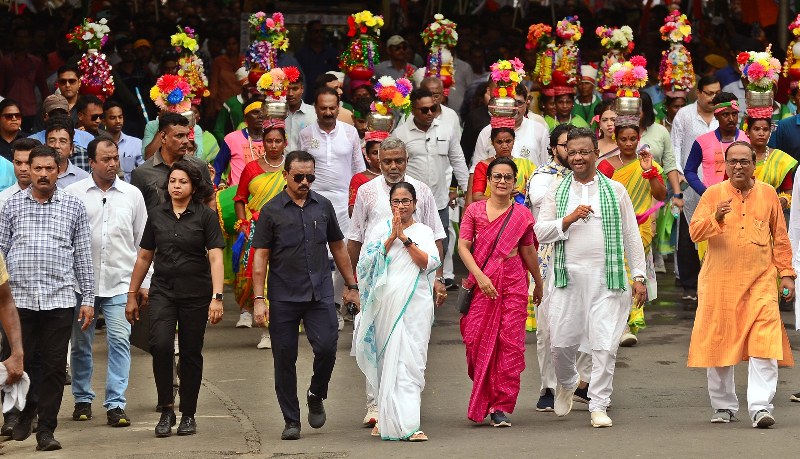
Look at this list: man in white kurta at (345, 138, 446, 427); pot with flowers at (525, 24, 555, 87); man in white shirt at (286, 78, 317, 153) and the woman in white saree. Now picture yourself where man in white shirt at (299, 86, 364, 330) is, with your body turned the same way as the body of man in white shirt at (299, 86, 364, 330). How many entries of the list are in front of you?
2

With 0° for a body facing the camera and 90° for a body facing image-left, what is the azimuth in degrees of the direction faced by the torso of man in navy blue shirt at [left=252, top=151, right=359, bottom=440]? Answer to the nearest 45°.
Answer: approximately 0°

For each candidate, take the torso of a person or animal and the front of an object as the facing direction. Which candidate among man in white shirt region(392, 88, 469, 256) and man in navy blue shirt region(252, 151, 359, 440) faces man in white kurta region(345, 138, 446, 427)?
the man in white shirt
